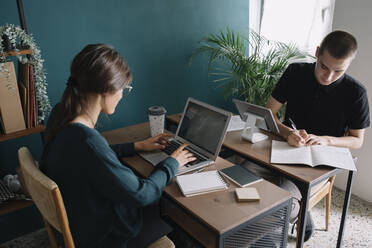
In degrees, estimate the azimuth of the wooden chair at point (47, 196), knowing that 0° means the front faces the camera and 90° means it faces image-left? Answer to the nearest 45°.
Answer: approximately 225°

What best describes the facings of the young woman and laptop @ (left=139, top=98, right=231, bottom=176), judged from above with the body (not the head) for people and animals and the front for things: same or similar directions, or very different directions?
very different directions

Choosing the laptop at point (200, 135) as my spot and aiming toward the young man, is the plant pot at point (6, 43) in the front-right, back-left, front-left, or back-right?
back-left

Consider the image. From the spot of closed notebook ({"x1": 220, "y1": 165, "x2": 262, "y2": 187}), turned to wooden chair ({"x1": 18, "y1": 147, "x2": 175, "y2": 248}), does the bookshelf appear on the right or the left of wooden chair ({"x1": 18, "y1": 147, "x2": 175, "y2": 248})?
right

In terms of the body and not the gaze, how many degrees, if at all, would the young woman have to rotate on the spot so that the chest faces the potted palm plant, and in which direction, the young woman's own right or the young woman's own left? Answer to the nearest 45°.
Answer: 0° — they already face it

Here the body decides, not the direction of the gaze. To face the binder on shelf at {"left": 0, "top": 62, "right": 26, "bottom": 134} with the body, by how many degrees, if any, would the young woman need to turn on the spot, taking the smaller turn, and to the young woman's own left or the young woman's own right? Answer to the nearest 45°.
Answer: approximately 90° to the young woman's own left

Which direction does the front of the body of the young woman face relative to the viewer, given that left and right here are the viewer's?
facing away from the viewer and to the right of the viewer

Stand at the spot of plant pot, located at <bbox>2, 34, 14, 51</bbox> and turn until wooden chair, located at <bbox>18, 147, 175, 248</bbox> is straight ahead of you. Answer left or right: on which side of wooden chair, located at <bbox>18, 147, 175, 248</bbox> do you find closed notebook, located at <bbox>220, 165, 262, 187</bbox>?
left

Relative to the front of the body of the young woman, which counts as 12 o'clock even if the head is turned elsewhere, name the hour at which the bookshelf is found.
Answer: The bookshelf is roughly at 9 o'clock from the young woman.

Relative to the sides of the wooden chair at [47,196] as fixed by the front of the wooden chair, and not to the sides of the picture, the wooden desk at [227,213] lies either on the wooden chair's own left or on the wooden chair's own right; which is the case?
on the wooden chair's own right

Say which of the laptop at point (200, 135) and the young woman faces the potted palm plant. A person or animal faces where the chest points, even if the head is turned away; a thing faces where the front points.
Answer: the young woman

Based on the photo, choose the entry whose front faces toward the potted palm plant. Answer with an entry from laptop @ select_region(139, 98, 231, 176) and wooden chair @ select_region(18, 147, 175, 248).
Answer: the wooden chair

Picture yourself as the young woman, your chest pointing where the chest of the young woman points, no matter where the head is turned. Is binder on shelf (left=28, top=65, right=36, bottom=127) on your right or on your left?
on your left
